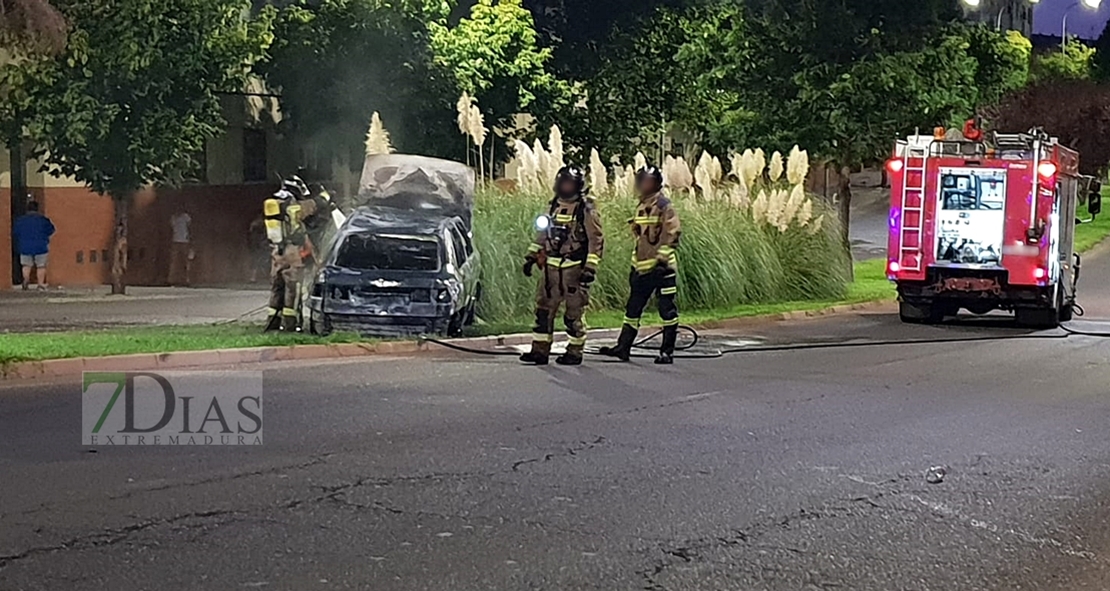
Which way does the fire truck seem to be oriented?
away from the camera

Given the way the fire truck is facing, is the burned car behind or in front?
behind

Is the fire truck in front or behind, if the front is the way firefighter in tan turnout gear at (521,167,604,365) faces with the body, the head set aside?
behind

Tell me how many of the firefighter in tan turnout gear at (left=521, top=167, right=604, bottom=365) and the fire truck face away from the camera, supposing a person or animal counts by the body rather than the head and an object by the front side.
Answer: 1

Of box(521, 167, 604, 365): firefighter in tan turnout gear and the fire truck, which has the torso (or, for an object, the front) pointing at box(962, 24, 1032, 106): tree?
the fire truck

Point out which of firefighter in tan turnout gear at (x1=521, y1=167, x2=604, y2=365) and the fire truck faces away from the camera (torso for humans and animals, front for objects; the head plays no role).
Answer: the fire truck

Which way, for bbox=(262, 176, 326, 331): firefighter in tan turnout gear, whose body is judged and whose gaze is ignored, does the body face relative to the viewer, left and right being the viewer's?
facing away from the viewer and to the right of the viewer
